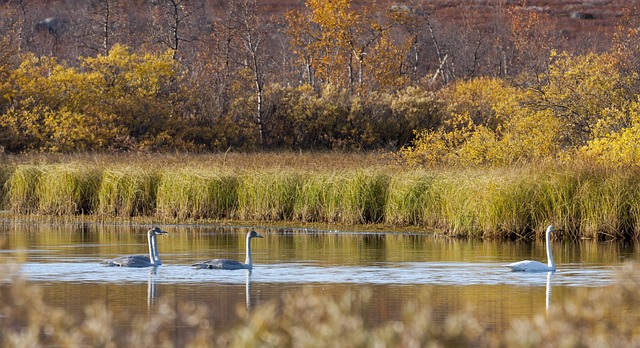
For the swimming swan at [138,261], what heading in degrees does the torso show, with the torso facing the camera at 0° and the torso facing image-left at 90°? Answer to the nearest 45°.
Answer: approximately 270°

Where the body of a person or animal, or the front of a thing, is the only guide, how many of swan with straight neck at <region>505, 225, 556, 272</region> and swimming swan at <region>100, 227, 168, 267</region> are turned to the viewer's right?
2

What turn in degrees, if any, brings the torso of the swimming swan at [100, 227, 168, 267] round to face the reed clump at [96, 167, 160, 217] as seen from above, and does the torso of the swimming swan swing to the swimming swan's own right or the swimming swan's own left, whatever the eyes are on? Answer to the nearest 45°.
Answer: approximately 90° to the swimming swan's own left

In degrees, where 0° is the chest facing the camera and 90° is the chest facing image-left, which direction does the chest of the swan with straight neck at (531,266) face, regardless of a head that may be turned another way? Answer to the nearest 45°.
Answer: approximately 270°

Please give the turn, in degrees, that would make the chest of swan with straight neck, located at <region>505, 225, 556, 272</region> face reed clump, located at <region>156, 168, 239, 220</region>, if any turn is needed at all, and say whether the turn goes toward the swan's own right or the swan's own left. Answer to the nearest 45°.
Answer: approximately 135° to the swan's own left

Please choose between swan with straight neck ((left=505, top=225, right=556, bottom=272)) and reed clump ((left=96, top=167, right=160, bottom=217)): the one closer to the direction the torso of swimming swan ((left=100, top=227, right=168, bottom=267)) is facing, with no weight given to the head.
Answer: the swan with straight neck
